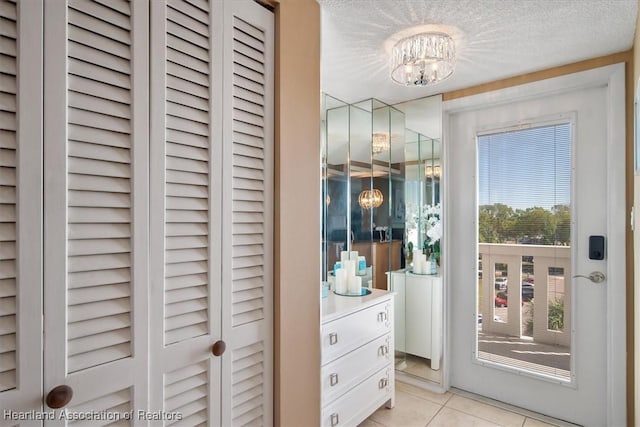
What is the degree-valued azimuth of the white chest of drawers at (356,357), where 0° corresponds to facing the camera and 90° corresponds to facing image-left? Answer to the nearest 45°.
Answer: approximately 315°

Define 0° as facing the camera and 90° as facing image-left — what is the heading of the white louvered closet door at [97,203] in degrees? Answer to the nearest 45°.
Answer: approximately 315°

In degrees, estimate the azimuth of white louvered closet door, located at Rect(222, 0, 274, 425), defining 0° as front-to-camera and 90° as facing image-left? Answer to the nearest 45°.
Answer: approximately 315°

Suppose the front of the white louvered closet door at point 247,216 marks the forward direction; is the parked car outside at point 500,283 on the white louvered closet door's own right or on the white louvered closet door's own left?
on the white louvered closet door's own left

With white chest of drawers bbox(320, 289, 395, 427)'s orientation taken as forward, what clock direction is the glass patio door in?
The glass patio door is roughly at 10 o'clock from the white chest of drawers.

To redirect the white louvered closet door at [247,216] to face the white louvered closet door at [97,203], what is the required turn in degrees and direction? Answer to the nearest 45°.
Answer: approximately 90° to its right
